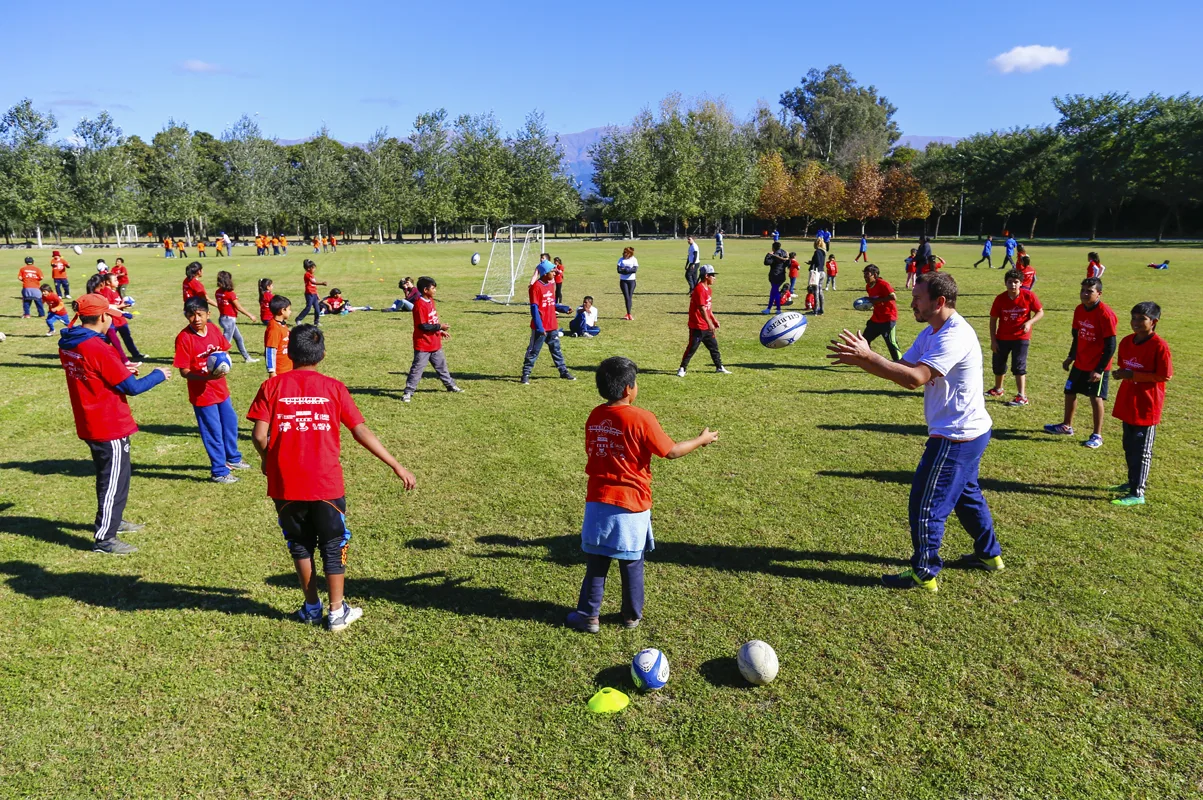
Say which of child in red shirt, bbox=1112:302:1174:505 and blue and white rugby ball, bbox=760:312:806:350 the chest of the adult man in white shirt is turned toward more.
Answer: the blue and white rugby ball

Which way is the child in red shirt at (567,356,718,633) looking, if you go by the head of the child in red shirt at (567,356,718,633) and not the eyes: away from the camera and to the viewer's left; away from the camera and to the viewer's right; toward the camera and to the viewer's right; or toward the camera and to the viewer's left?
away from the camera and to the viewer's right

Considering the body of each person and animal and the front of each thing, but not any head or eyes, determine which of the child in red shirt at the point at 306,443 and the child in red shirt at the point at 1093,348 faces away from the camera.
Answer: the child in red shirt at the point at 306,443

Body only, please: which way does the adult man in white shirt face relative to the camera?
to the viewer's left

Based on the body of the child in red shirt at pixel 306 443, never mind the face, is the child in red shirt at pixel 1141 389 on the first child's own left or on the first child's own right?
on the first child's own right

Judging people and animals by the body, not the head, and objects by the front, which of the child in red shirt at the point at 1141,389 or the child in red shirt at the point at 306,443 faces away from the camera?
the child in red shirt at the point at 306,443

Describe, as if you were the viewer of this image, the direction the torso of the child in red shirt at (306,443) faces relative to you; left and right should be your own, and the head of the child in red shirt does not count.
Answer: facing away from the viewer

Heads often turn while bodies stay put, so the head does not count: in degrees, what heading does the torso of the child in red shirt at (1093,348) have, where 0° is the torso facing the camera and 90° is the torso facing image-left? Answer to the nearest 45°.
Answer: approximately 45°
